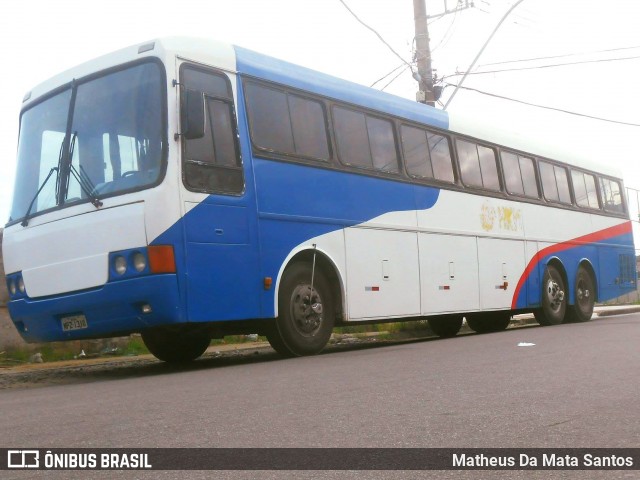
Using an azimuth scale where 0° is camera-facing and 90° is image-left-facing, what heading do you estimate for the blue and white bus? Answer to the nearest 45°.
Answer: approximately 45°

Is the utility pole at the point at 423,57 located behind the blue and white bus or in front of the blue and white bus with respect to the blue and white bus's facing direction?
behind
